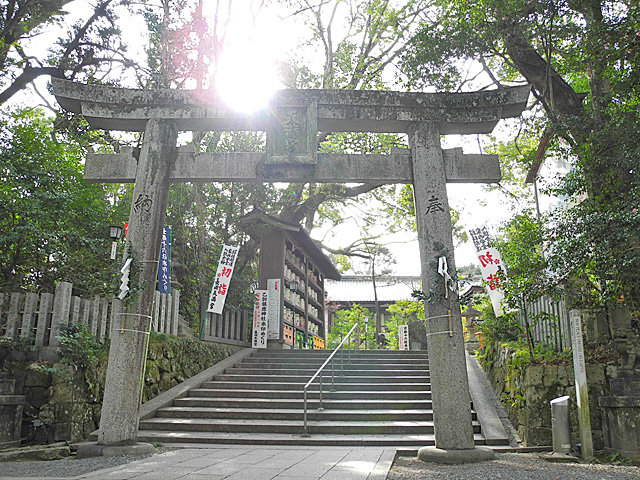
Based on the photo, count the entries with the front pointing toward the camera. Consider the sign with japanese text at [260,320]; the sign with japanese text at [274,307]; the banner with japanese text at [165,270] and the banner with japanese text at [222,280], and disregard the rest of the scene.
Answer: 4

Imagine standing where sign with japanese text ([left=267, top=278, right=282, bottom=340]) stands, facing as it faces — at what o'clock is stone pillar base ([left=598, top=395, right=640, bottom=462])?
The stone pillar base is roughly at 11 o'clock from the sign with japanese text.

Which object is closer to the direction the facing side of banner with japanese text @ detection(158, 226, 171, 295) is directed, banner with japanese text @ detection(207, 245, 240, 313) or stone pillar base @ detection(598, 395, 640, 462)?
the stone pillar base

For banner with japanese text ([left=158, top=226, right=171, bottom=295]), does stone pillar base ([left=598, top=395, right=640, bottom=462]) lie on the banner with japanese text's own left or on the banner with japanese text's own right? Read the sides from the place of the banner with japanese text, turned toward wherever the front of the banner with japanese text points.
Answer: on the banner with japanese text's own left

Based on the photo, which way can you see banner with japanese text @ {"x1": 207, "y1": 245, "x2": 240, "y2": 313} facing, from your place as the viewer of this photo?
facing the viewer

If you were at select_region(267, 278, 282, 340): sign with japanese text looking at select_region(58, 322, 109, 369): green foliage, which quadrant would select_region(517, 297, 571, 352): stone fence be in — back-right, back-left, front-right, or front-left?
front-left

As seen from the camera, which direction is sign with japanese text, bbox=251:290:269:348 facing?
toward the camera

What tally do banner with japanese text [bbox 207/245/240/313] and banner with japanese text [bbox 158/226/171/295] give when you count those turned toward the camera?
2

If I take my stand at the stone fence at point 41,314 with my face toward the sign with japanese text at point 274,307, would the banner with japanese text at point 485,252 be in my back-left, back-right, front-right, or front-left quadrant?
front-right

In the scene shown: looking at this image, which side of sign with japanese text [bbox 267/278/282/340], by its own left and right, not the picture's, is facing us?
front

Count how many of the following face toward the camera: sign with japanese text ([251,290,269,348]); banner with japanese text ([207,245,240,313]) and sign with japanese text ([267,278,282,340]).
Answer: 3

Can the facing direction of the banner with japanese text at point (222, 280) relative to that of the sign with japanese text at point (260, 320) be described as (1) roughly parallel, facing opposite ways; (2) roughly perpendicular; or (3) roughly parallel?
roughly parallel

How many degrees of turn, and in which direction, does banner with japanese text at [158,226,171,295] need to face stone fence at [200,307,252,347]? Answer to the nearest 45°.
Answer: approximately 135° to its left
